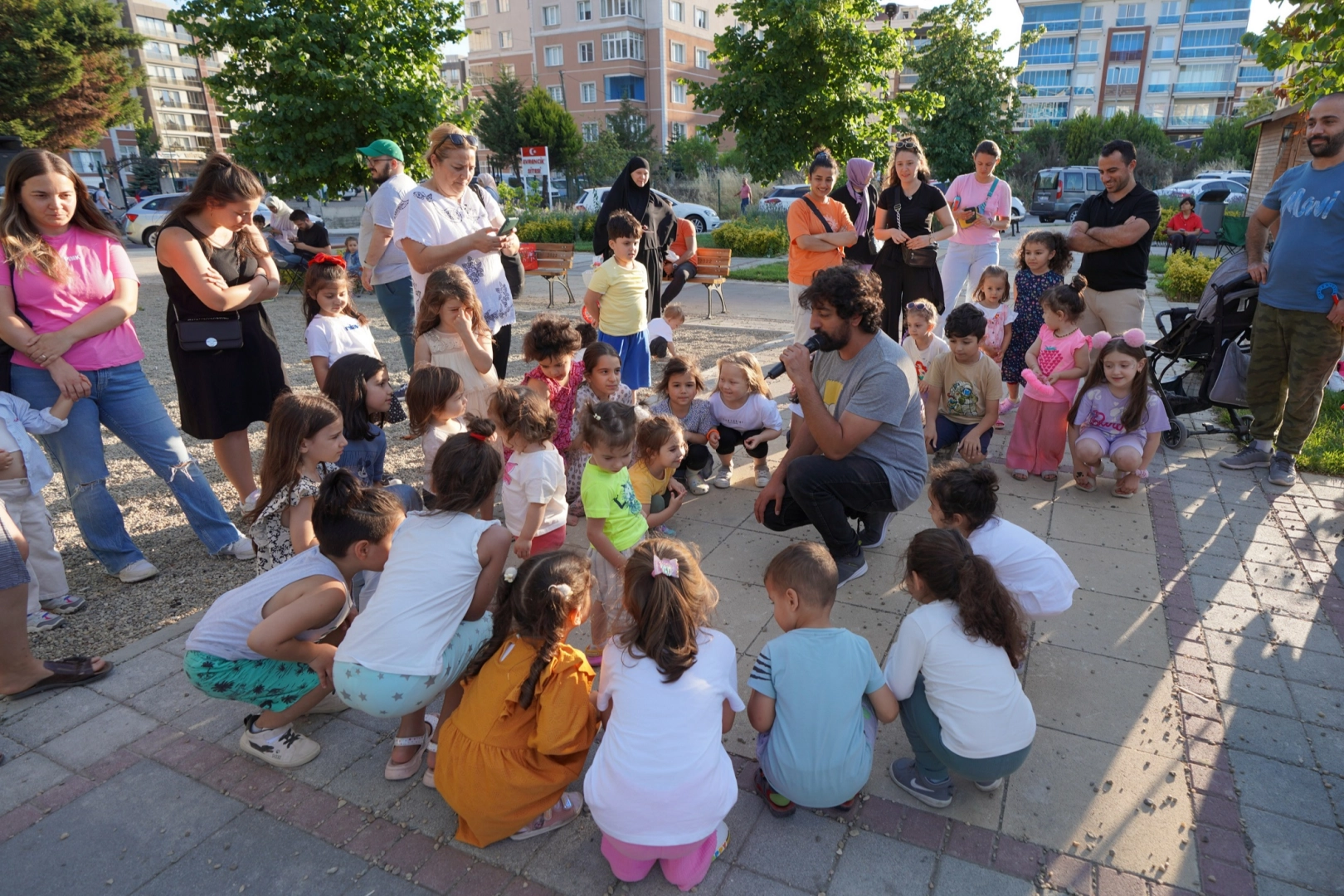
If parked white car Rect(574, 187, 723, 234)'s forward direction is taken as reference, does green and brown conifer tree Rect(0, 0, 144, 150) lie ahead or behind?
behind

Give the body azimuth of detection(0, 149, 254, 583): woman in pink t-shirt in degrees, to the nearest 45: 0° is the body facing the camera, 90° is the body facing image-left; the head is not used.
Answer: approximately 315°

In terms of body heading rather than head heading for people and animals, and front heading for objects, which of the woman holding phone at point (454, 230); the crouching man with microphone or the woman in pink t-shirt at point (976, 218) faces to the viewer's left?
the crouching man with microphone

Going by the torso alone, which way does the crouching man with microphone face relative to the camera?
to the viewer's left

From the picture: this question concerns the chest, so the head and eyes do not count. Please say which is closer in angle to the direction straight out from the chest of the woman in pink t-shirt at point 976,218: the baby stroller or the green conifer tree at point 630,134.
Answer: the baby stroller

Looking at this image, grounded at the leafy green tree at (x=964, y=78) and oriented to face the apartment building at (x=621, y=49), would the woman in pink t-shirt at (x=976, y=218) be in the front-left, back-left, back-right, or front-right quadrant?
back-left

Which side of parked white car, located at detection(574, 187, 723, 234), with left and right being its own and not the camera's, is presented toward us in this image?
right

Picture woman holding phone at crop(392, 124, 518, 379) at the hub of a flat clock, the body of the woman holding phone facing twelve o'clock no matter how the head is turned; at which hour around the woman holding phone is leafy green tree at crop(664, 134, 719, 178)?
The leafy green tree is roughly at 8 o'clock from the woman holding phone.

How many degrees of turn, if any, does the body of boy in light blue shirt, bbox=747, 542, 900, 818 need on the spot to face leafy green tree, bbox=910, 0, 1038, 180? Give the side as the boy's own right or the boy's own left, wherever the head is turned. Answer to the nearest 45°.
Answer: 0° — they already face it

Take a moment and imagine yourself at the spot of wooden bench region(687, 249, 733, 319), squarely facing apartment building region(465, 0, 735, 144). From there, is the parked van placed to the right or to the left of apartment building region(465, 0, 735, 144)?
right

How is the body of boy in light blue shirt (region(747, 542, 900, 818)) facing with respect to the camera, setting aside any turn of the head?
away from the camera

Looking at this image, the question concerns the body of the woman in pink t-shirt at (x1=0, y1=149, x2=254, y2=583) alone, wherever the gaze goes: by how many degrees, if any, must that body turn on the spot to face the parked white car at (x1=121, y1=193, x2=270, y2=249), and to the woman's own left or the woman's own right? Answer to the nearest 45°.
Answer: approximately 135° to the woman's own left

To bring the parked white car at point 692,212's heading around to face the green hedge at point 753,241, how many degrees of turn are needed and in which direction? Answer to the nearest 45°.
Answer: approximately 90° to its right

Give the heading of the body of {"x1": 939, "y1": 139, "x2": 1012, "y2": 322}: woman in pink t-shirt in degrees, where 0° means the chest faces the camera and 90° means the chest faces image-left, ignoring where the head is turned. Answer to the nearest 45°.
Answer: approximately 0°

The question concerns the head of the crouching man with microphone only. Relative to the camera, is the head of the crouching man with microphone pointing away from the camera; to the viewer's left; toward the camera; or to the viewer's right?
to the viewer's left

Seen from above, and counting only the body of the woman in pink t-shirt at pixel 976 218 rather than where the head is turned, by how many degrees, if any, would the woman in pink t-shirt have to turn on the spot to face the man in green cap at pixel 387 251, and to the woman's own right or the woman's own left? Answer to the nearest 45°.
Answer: approximately 45° to the woman's own right
